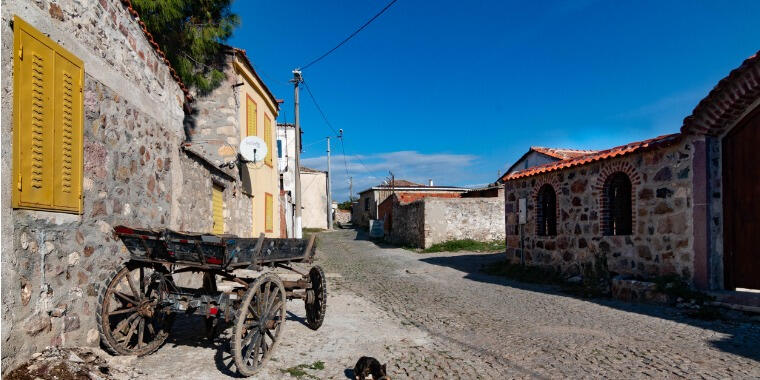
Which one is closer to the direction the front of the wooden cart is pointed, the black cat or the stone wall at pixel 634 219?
the stone wall

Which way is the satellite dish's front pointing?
toward the camera

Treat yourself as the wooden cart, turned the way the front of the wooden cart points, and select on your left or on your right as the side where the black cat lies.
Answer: on your right

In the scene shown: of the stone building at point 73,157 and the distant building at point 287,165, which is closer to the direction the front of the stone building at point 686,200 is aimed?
the stone building

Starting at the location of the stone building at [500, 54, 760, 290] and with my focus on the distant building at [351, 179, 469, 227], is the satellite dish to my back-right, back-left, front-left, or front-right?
front-left

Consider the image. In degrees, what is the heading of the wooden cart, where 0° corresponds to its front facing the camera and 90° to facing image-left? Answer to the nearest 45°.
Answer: approximately 225°

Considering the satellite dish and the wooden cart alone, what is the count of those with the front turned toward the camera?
1

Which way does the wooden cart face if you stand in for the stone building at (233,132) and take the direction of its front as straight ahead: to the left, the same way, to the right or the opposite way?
to the left

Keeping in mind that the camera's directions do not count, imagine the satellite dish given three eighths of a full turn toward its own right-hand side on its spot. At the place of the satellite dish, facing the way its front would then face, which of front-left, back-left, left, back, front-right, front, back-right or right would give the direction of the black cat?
back-left

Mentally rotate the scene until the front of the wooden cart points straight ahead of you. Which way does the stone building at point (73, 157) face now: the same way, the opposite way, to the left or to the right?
to the right

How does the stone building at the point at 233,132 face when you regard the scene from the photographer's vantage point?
facing the viewer and to the right of the viewer

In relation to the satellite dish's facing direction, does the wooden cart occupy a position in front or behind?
in front

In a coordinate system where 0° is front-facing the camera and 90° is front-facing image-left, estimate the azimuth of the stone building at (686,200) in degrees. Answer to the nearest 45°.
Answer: approximately 45°

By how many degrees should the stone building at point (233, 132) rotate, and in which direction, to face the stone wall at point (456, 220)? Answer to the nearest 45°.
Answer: approximately 90° to its left

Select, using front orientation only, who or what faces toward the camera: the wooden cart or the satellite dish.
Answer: the satellite dish

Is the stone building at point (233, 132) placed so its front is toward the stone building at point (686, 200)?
yes

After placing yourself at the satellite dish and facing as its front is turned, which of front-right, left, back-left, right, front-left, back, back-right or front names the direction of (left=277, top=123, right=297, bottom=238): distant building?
back

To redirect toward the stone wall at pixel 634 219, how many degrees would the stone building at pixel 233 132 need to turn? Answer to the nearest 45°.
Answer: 0° — it already faces it
